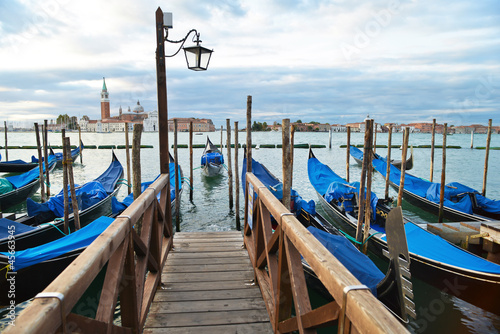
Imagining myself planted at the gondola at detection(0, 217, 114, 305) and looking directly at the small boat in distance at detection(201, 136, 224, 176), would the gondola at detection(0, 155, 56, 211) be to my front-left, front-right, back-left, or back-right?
front-left

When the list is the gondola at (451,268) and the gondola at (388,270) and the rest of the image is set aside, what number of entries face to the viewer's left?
0

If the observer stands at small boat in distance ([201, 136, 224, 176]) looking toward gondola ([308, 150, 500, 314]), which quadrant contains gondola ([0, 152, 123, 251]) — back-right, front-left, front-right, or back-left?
front-right

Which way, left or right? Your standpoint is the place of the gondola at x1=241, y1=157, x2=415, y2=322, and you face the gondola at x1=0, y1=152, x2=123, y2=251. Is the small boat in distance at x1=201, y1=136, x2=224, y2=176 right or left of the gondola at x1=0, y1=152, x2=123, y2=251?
right

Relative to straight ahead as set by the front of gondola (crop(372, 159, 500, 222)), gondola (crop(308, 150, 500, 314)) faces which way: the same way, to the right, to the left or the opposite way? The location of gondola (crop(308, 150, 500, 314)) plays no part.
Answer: the same way

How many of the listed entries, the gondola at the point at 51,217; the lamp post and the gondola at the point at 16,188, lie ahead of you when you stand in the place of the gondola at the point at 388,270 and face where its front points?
0

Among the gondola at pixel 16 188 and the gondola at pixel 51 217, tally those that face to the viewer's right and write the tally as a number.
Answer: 0

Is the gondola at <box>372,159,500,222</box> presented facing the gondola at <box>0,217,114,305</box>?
no

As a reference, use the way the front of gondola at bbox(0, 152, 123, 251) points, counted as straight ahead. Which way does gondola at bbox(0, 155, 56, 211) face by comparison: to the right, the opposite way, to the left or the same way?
the same way
